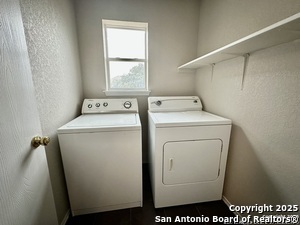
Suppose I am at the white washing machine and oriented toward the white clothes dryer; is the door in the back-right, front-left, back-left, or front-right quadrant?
back-right

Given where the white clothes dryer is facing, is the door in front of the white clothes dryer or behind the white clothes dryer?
in front

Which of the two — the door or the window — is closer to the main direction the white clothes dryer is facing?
the door

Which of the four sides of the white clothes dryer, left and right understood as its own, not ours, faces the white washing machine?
right

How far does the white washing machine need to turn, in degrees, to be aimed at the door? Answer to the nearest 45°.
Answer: approximately 45° to its right

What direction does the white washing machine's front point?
toward the camera

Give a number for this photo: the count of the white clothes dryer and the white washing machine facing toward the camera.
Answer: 2

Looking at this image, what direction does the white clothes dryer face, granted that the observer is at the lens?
facing the viewer

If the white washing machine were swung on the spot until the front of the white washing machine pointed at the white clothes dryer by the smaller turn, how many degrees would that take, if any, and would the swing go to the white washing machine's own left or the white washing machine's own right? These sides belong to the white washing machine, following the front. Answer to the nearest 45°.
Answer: approximately 90° to the white washing machine's own left

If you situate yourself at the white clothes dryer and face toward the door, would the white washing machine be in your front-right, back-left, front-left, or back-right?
front-right
